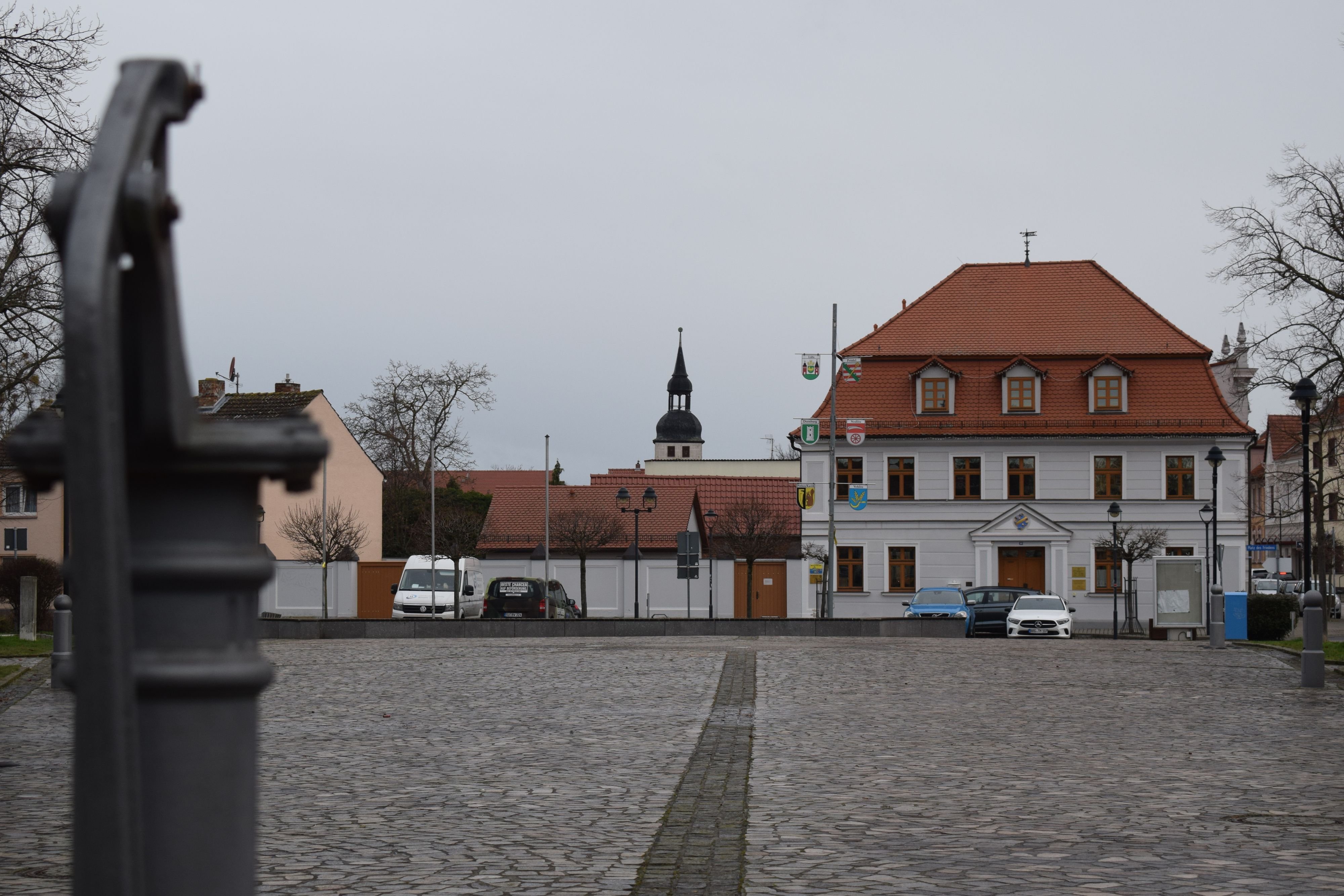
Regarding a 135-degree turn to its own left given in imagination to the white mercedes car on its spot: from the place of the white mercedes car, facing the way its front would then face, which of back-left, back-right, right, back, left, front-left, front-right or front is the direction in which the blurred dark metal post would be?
back-right

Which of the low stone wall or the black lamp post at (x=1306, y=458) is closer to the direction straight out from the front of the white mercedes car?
the black lamp post

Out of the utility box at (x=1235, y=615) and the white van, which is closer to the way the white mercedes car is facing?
the utility box

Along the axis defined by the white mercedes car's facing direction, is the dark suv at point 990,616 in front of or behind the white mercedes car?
behind

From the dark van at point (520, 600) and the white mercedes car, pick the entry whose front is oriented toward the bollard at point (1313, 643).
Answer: the white mercedes car

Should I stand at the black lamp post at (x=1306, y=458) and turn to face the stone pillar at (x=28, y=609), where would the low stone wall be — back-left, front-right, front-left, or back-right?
front-right

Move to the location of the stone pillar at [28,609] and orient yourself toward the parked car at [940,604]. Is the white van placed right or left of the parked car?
left

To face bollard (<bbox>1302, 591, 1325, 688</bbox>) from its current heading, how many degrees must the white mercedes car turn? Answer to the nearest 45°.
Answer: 0° — it already faces it

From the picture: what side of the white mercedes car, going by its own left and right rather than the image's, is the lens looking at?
front
